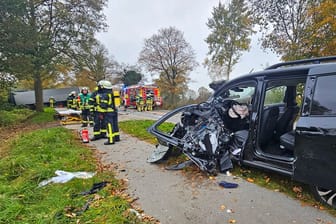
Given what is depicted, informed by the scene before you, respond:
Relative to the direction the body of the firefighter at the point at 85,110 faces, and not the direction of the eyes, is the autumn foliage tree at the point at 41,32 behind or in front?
behind

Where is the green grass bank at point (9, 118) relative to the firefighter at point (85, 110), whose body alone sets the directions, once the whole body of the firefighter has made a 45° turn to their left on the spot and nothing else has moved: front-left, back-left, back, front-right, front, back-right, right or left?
back

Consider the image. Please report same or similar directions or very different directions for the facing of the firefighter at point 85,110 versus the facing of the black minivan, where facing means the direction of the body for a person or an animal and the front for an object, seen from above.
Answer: very different directions

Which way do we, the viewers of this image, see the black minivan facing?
facing away from the viewer and to the left of the viewer

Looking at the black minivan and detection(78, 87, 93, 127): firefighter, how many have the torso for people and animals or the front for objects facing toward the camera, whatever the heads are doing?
1

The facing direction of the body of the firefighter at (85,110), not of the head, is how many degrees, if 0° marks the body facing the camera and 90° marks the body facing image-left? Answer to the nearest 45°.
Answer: approximately 0°

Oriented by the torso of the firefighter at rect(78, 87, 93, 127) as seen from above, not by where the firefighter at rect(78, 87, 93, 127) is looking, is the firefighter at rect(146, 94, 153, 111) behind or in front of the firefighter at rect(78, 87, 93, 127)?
behind
